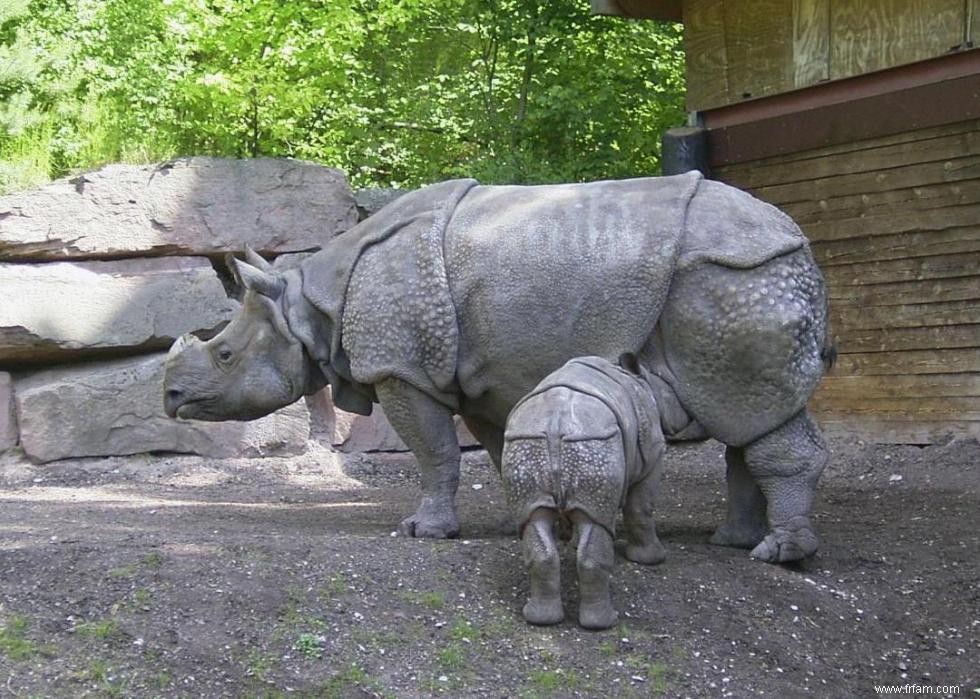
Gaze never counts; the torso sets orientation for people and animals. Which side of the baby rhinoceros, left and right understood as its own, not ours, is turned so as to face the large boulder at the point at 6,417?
left

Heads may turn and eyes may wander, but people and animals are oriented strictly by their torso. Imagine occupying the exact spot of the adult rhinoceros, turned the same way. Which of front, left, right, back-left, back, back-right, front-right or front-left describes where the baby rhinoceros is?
left

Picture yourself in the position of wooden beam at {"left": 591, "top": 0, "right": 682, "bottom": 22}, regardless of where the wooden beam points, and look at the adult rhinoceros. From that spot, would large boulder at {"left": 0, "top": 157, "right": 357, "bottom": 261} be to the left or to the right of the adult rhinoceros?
right

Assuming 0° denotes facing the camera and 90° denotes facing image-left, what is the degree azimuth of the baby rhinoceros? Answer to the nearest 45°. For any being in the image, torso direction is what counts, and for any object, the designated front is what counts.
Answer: approximately 225°

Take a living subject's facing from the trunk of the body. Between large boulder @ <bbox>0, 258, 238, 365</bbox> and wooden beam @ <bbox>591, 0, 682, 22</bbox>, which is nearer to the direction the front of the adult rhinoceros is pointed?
the large boulder

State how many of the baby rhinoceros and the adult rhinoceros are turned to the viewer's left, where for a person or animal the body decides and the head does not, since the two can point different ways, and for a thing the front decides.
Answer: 1

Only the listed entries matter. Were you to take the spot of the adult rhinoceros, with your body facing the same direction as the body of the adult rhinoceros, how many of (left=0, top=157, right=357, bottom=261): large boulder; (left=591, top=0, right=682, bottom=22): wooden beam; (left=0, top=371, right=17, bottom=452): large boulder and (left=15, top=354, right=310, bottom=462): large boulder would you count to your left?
0

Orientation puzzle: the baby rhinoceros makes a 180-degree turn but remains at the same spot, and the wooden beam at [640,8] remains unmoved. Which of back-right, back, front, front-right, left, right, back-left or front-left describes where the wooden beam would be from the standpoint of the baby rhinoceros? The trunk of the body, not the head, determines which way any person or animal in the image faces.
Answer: back-right

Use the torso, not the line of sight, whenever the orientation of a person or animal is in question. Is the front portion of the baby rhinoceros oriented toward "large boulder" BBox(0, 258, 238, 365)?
no

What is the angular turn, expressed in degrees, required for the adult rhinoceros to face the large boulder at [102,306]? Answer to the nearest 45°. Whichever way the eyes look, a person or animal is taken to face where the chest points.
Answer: approximately 45° to its right

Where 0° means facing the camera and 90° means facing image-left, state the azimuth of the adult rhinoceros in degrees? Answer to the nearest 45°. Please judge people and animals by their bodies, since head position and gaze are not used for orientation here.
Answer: approximately 90°

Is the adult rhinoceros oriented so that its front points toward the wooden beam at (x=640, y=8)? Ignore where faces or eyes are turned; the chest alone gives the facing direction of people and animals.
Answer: no

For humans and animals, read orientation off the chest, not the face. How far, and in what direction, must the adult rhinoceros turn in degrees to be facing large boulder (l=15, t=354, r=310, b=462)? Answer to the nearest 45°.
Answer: approximately 45° to its right

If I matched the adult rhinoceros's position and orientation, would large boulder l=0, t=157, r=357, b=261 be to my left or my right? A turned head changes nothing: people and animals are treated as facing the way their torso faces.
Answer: on my right

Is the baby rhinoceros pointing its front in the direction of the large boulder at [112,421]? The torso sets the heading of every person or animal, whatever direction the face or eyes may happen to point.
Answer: no

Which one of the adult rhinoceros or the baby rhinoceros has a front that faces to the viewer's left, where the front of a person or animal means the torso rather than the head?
the adult rhinoceros
